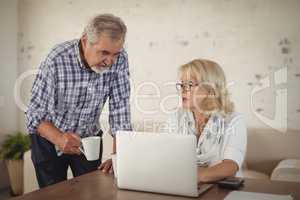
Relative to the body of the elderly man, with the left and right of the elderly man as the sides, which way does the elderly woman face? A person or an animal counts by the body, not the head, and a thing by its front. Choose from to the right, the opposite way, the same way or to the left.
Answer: to the right

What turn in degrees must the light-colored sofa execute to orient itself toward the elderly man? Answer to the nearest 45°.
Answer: approximately 45° to its right

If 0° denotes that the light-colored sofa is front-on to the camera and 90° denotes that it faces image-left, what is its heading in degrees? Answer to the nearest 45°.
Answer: approximately 0°

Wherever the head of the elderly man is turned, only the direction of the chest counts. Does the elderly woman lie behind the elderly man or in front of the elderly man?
in front

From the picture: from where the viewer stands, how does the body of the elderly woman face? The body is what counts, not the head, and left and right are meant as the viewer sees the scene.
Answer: facing the viewer and to the left of the viewer

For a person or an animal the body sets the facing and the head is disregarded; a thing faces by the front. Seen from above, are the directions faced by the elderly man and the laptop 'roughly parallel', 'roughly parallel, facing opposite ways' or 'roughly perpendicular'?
roughly perpendicular

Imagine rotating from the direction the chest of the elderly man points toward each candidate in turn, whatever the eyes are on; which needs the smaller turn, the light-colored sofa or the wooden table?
the wooden table

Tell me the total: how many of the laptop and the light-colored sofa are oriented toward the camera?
1

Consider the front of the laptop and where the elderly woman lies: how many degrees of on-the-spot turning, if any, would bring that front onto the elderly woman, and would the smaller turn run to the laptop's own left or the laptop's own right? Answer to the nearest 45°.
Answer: approximately 45° to the laptop's own left

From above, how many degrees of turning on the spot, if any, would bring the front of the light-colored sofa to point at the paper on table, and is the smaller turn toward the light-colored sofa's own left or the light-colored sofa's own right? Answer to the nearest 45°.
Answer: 0° — it already faces it
